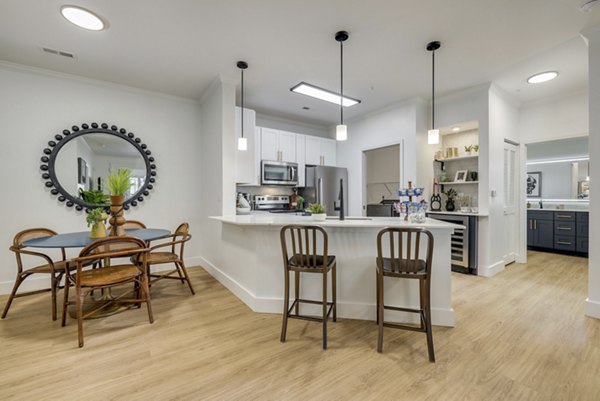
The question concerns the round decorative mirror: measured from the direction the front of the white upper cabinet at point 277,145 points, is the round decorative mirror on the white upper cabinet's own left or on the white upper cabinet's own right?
on the white upper cabinet's own right

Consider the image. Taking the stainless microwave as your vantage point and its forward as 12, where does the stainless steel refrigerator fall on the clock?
The stainless steel refrigerator is roughly at 10 o'clock from the stainless microwave.

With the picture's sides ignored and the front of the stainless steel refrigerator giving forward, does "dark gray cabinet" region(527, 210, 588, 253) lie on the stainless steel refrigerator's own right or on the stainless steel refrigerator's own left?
on the stainless steel refrigerator's own left

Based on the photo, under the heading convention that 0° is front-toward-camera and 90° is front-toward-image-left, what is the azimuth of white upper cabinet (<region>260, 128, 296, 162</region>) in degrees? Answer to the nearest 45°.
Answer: approximately 315°

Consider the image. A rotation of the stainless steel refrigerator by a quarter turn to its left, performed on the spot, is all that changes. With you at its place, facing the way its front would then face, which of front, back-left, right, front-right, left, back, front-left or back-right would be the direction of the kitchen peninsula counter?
back-right

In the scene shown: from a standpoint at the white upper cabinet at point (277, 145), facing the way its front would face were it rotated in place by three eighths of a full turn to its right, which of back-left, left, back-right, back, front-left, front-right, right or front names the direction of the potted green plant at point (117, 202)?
front-left

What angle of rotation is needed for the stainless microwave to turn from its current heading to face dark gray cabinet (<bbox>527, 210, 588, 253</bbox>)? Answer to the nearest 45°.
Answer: approximately 45° to its left

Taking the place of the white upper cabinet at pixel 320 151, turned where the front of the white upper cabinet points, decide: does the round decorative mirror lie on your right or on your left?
on your right

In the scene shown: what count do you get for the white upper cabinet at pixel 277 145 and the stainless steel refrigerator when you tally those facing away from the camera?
0

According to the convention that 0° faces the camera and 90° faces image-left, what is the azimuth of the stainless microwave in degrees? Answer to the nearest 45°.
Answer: approximately 315°

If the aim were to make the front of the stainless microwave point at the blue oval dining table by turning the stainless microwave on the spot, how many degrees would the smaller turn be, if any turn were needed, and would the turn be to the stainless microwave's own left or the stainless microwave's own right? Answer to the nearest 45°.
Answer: approximately 90° to the stainless microwave's own right

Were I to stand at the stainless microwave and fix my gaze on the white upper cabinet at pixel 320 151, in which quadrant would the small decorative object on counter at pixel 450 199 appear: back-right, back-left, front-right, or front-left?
front-right

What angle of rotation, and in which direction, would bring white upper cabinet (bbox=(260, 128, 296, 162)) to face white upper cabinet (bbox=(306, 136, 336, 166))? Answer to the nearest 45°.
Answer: approximately 90° to its left

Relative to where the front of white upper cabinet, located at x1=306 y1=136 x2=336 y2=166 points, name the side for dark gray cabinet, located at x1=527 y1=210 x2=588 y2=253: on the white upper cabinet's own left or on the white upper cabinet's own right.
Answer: on the white upper cabinet's own left

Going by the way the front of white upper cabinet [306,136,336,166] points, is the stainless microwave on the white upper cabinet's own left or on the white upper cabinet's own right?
on the white upper cabinet's own right

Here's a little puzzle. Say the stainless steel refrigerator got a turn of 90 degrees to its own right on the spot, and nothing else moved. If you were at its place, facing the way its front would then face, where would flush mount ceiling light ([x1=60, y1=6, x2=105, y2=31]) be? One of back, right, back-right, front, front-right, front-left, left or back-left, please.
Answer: front

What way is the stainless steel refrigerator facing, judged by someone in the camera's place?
facing the viewer and to the right of the viewer

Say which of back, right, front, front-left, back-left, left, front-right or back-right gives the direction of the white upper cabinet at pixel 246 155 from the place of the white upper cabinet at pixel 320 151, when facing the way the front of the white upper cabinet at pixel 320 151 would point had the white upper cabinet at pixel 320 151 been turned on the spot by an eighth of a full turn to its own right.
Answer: front-right
